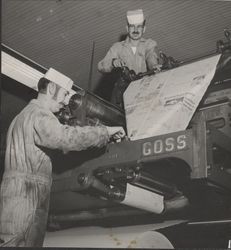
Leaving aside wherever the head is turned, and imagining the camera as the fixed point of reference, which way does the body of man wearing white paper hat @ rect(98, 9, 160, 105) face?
toward the camera

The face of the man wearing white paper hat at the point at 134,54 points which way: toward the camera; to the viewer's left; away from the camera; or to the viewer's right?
toward the camera
